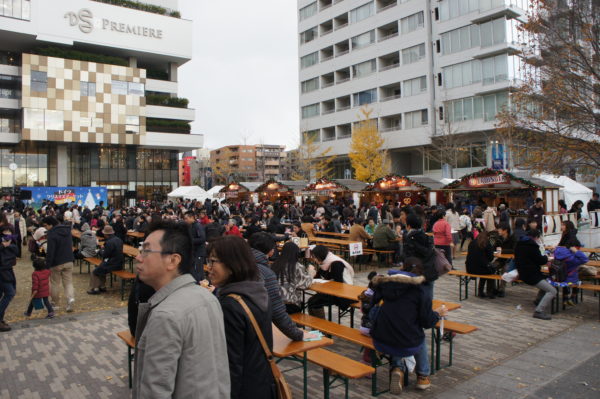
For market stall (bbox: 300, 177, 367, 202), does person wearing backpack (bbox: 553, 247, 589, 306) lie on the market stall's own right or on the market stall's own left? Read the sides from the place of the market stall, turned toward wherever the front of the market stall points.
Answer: on the market stall's own left

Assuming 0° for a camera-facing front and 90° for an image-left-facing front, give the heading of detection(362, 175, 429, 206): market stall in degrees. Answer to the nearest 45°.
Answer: approximately 0°

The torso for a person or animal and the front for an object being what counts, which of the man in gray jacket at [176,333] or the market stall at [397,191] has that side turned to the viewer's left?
the man in gray jacket

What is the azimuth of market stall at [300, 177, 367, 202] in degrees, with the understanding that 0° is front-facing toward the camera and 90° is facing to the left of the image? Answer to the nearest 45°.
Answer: approximately 45°

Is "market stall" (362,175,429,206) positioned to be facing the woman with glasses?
yes

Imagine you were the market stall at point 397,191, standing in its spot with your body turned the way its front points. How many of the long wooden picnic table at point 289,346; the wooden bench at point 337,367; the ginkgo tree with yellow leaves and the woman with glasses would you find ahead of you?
3

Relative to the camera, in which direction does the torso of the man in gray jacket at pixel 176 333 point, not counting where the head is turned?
to the viewer's left

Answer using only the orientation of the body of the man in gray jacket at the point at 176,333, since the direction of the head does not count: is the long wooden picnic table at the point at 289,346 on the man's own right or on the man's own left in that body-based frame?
on the man's own right

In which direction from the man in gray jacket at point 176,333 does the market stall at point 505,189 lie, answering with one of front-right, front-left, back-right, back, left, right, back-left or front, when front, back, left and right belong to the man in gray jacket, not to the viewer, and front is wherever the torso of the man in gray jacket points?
back-right

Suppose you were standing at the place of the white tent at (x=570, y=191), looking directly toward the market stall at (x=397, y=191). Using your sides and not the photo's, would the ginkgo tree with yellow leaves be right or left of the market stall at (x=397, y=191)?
right

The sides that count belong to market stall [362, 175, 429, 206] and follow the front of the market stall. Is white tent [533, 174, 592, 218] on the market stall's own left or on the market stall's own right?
on the market stall's own left
